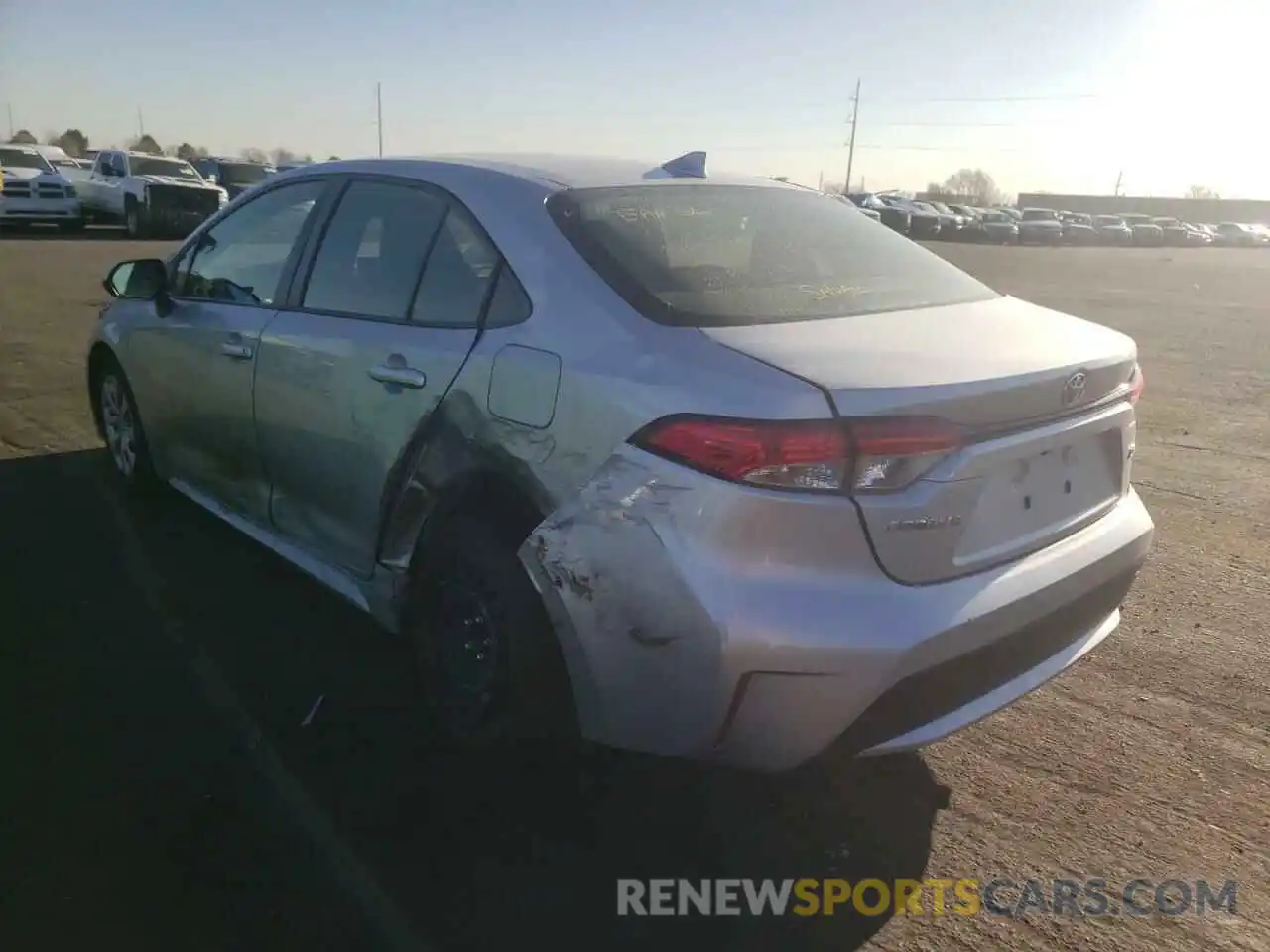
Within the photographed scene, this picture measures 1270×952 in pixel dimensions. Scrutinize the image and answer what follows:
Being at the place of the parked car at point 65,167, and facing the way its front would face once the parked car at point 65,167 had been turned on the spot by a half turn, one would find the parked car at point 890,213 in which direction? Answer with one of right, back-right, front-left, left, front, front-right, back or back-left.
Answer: back-right

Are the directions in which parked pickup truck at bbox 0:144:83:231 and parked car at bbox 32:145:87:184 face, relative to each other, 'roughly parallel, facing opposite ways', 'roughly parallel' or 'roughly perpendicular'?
roughly parallel

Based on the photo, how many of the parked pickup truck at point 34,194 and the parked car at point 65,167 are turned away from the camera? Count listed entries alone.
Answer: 0

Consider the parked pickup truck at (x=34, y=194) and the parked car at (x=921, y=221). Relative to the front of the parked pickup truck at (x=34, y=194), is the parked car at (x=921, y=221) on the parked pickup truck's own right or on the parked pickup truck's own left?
on the parked pickup truck's own left

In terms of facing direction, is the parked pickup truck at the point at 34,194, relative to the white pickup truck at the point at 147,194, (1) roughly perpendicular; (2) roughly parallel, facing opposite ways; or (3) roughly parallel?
roughly parallel

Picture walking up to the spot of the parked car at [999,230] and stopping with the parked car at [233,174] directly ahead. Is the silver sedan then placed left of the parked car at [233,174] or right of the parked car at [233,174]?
left

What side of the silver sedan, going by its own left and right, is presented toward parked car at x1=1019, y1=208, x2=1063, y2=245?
right

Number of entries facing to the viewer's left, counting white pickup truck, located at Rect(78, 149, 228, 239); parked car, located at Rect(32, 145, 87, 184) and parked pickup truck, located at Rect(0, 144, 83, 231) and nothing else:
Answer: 0

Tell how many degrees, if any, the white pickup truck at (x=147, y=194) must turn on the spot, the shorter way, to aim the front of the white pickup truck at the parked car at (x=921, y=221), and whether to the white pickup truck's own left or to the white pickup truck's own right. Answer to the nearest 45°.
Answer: approximately 45° to the white pickup truck's own left

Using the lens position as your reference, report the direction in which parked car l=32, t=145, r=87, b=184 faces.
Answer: facing the viewer and to the right of the viewer

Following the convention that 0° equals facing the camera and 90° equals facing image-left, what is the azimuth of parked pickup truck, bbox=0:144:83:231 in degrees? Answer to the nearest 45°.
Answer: approximately 315°

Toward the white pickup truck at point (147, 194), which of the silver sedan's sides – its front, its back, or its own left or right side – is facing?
front

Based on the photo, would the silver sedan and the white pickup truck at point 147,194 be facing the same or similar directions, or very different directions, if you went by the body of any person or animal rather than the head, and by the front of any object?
very different directions

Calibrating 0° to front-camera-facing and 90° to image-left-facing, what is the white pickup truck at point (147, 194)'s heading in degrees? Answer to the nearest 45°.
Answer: approximately 315°

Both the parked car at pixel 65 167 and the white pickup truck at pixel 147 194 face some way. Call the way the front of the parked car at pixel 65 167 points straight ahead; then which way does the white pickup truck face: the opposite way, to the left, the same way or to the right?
the same way

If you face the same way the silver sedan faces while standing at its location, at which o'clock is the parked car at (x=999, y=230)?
The parked car is roughly at 2 o'clock from the silver sedan.

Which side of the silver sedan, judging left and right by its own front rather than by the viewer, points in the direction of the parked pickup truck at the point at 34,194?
front
